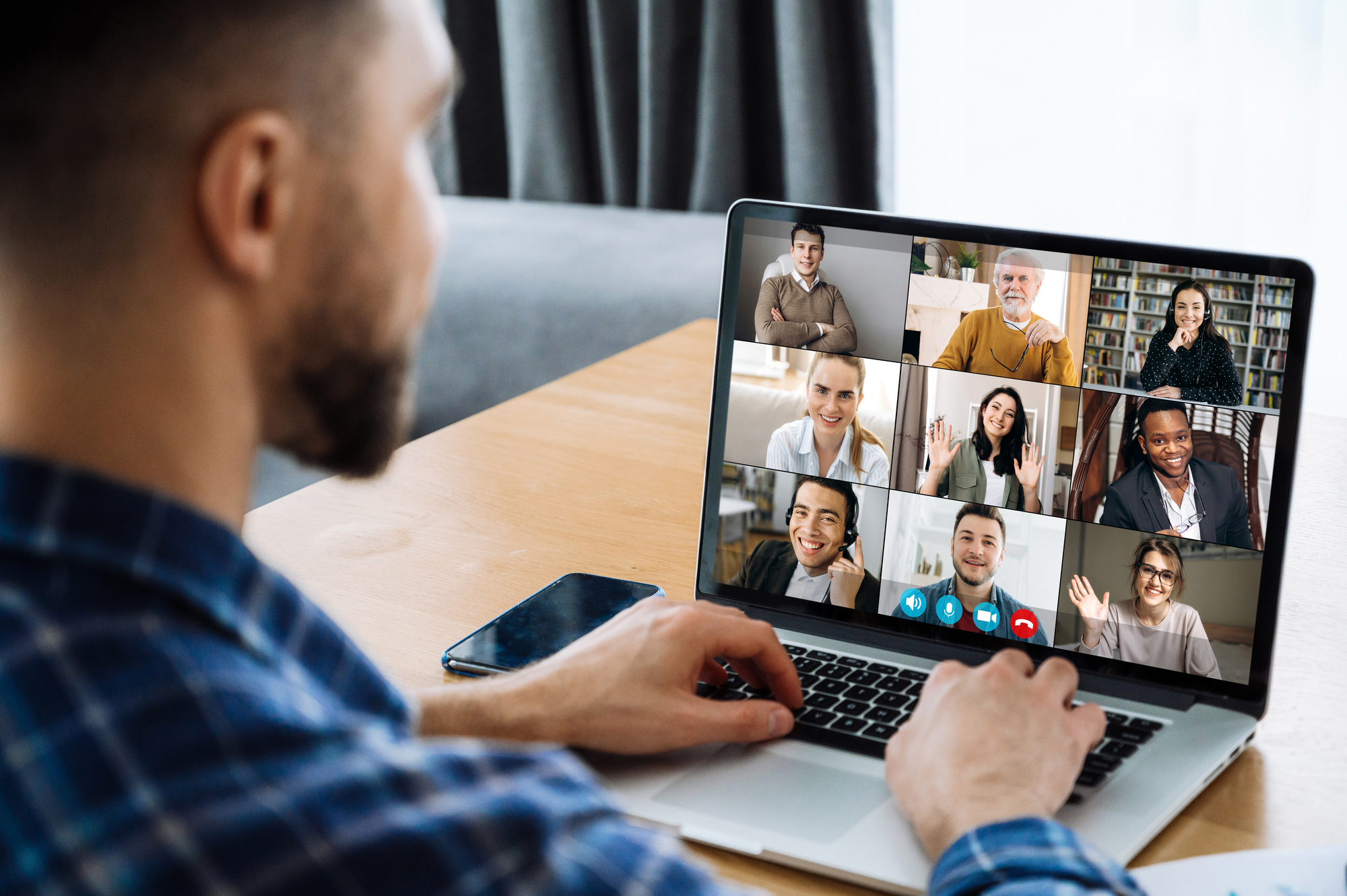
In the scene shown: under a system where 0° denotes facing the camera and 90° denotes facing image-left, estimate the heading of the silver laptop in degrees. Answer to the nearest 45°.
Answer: approximately 45°

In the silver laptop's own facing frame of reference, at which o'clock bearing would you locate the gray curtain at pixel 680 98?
The gray curtain is roughly at 4 o'clock from the silver laptop.

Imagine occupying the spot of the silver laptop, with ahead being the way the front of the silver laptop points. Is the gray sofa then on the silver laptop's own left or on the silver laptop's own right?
on the silver laptop's own right
